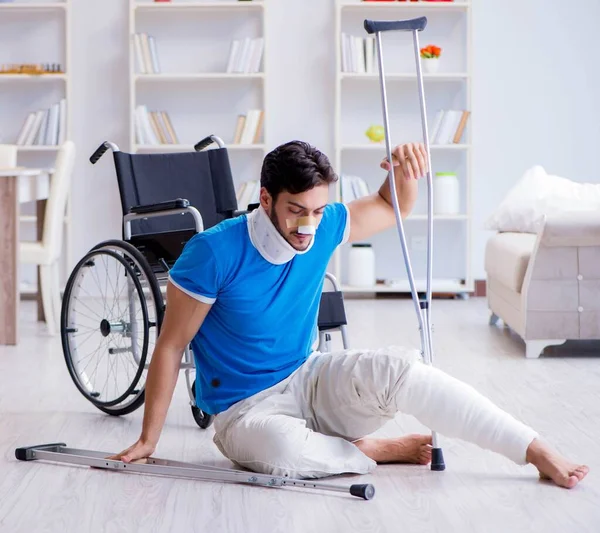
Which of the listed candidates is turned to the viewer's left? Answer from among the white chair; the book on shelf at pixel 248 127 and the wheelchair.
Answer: the white chair

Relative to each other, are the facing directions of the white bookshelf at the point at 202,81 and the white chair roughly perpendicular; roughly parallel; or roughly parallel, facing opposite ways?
roughly perpendicular

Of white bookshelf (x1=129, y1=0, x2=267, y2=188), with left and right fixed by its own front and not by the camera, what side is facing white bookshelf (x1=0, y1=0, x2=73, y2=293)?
right

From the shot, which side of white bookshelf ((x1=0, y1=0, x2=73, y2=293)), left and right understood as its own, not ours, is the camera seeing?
front

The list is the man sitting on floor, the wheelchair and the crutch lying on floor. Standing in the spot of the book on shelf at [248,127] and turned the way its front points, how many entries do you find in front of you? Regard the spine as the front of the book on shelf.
3

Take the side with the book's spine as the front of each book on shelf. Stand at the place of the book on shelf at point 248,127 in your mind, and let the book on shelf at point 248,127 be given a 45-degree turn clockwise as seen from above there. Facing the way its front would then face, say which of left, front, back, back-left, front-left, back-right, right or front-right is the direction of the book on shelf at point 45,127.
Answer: front-right

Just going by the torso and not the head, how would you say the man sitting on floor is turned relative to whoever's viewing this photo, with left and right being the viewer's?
facing the viewer and to the right of the viewer

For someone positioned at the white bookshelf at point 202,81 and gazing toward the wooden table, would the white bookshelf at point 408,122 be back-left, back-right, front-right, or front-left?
back-left

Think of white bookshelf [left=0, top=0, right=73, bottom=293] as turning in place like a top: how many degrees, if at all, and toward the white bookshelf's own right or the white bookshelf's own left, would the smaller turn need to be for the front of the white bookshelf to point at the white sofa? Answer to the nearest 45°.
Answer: approximately 45° to the white bookshelf's own left

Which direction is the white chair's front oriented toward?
to the viewer's left

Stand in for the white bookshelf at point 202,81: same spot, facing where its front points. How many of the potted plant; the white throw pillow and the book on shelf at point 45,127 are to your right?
1

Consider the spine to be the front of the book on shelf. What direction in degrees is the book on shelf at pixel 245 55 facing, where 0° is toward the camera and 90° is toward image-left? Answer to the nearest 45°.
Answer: approximately 0°

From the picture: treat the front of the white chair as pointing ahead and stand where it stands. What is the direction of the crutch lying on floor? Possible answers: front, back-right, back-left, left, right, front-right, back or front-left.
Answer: left

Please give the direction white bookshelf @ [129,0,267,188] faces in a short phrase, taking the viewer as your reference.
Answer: facing the viewer

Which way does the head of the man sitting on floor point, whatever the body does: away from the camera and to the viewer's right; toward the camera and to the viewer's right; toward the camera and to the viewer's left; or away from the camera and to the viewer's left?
toward the camera and to the viewer's right
